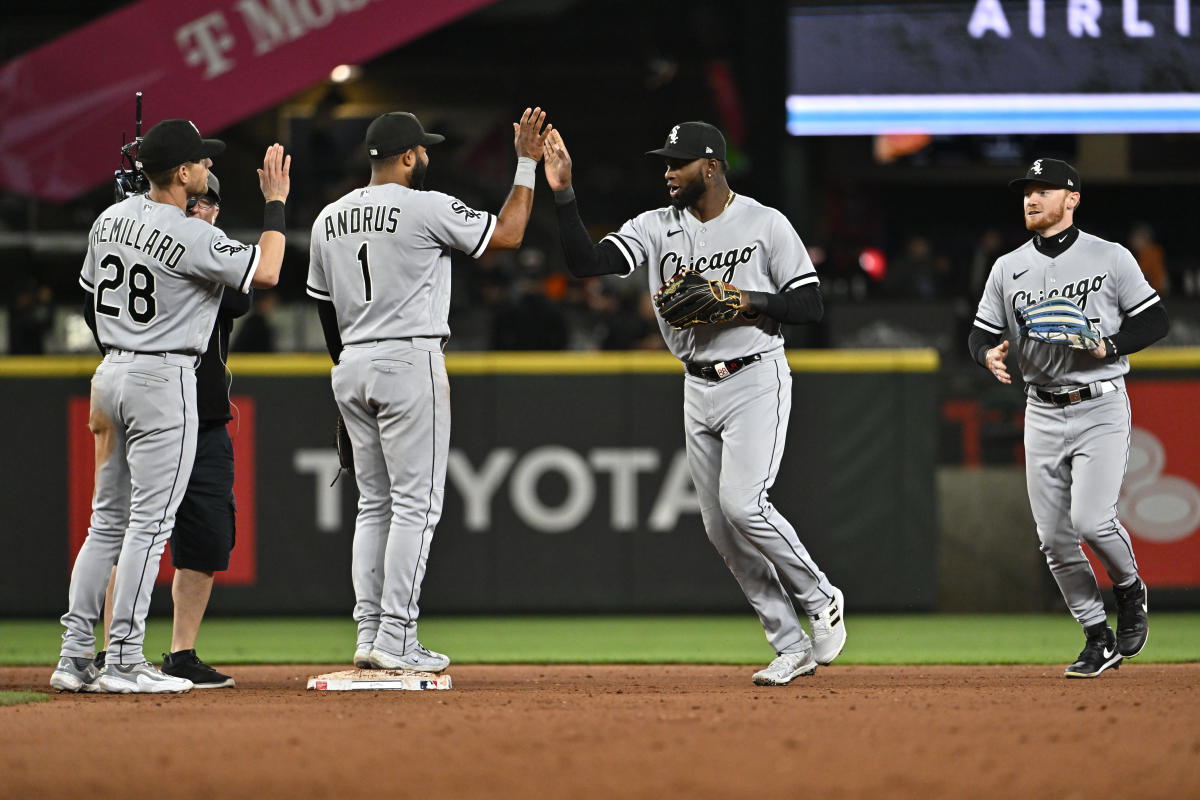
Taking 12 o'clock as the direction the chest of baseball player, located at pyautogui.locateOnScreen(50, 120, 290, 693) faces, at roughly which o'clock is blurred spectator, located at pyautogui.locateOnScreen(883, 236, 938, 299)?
The blurred spectator is roughly at 12 o'clock from the baseball player.

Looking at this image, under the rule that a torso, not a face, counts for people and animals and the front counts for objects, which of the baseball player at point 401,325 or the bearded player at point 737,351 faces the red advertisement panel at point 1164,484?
the baseball player

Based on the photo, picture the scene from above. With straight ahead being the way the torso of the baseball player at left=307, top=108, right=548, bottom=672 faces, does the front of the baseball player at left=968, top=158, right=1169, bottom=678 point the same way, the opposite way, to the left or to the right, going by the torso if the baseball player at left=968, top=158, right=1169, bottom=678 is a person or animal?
the opposite way

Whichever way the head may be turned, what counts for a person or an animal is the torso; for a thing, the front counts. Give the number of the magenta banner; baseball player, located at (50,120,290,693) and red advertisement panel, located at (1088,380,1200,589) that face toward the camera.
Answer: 2

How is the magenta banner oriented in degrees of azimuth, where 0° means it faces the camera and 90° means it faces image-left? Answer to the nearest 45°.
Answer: approximately 0°

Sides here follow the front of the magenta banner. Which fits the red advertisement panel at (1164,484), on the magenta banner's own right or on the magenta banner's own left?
on the magenta banner's own left

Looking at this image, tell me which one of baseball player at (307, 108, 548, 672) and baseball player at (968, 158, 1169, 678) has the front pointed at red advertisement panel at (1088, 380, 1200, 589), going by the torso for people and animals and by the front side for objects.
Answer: baseball player at (307, 108, 548, 672)

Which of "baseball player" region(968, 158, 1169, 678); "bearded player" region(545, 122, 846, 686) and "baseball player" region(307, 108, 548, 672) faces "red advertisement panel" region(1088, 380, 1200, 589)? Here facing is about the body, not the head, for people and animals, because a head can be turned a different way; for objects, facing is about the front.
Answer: "baseball player" region(307, 108, 548, 672)

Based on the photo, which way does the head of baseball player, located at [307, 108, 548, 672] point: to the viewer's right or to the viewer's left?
to the viewer's right

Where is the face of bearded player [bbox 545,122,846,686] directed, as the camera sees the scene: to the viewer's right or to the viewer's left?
to the viewer's left
